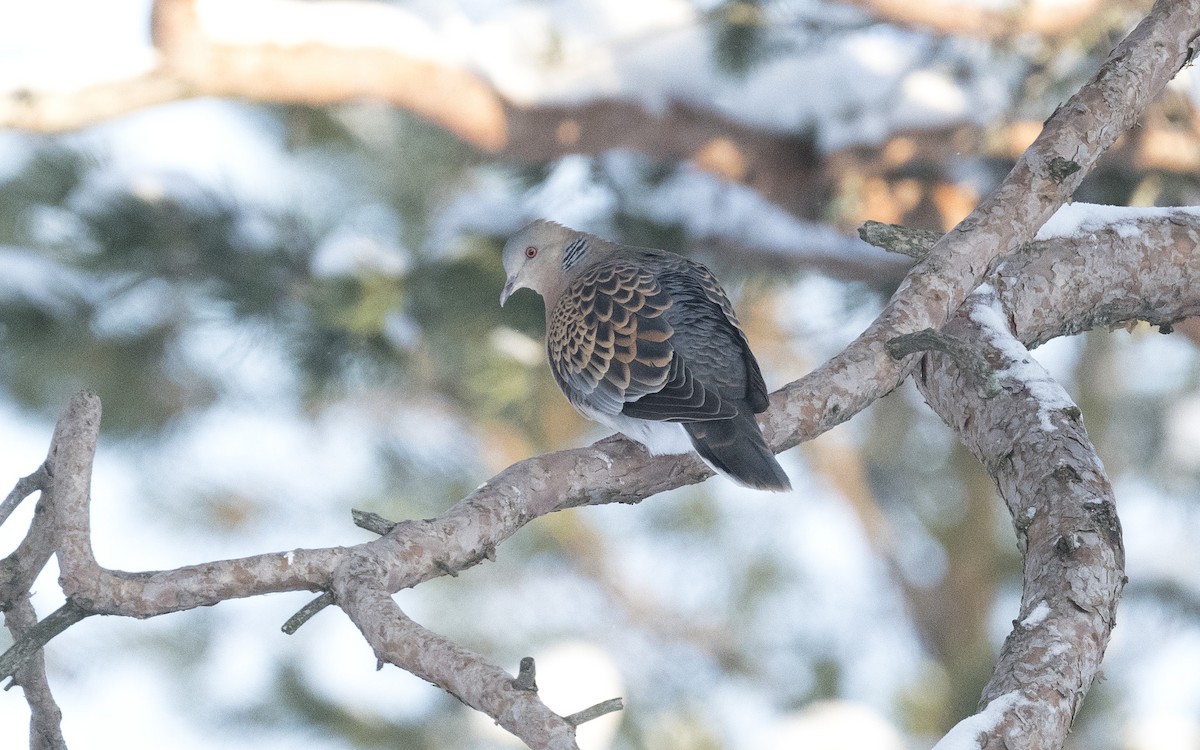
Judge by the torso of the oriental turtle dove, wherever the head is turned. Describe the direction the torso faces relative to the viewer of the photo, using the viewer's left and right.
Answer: facing away from the viewer and to the left of the viewer

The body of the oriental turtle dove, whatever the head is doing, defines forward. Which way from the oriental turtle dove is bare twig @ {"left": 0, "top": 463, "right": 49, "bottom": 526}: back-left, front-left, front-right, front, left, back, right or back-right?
left
